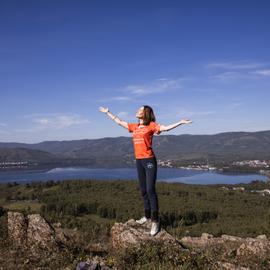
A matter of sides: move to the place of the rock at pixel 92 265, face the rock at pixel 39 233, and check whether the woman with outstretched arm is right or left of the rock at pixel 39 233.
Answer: right

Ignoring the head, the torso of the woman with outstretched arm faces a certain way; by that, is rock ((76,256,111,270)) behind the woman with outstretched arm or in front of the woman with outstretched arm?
in front

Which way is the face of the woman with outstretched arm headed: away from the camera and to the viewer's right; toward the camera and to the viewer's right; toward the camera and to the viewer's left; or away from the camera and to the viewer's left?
toward the camera and to the viewer's left

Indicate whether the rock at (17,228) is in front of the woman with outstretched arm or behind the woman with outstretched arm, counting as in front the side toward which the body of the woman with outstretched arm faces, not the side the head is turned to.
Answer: in front

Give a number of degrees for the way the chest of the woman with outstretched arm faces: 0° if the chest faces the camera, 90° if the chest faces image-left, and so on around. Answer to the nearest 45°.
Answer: approximately 45°
